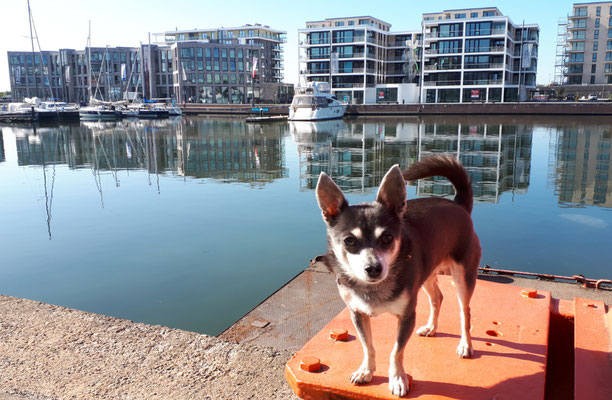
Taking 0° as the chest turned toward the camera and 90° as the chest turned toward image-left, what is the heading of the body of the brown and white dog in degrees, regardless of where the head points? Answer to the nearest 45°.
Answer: approximately 45°

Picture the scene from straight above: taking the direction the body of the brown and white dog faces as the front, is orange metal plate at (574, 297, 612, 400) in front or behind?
behind
